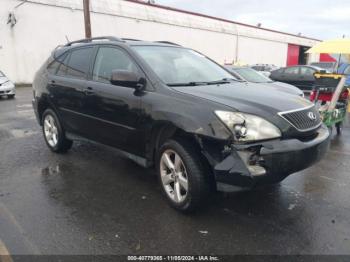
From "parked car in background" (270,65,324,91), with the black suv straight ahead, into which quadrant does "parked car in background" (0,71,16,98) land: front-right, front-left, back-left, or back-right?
front-right

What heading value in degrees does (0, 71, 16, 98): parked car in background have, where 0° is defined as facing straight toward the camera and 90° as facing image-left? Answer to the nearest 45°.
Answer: approximately 315°

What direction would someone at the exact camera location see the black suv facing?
facing the viewer and to the right of the viewer

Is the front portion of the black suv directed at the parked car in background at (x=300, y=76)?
no

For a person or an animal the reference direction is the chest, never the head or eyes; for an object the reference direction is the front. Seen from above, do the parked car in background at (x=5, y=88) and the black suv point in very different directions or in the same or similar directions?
same or similar directions

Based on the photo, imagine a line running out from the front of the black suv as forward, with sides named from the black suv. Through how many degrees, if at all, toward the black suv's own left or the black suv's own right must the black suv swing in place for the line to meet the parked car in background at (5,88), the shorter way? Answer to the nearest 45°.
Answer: approximately 180°

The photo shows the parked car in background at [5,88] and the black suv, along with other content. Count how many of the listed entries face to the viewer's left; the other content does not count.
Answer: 0

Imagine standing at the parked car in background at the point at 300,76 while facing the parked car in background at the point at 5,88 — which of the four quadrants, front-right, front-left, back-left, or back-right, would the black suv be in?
front-left

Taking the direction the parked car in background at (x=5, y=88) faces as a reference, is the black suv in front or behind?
in front
